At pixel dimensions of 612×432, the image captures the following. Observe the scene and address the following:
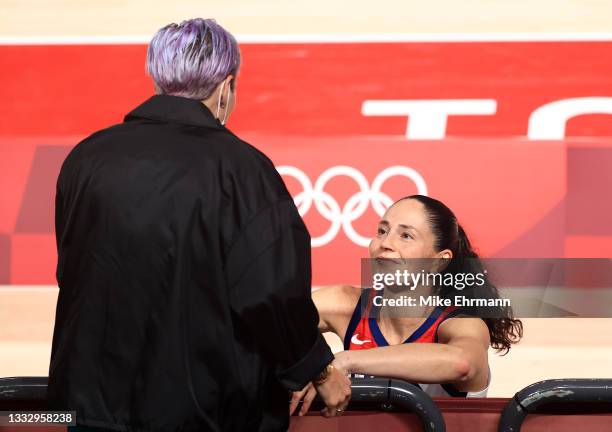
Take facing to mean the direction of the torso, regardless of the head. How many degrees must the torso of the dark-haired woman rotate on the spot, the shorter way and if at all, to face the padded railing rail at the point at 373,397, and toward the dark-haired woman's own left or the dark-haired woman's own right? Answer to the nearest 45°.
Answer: approximately 45° to the dark-haired woman's own left

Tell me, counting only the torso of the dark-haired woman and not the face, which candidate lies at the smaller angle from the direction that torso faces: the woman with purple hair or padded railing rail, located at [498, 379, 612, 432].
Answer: the woman with purple hair

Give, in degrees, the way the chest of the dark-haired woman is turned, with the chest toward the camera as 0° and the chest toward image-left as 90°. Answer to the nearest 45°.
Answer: approximately 45°

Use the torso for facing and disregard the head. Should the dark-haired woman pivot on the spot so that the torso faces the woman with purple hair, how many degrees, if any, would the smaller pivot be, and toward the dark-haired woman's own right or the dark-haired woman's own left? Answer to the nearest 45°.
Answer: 0° — they already face them

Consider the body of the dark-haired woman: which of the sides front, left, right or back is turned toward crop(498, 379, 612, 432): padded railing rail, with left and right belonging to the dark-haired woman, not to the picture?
left

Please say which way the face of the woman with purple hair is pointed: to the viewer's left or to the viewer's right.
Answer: to the viewer's right
